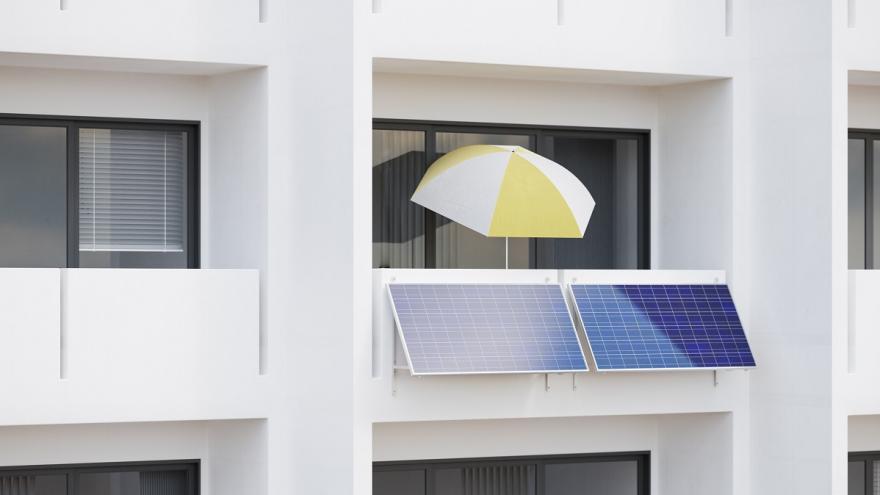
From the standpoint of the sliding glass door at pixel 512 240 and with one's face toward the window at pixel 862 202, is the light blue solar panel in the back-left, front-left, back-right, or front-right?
back-right

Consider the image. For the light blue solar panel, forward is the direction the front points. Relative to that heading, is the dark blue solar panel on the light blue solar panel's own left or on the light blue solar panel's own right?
on the light blue solar panel's own left

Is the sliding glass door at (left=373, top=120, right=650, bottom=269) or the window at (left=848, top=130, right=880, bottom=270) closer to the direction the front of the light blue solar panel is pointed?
the window

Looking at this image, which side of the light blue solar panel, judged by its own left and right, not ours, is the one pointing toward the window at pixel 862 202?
left

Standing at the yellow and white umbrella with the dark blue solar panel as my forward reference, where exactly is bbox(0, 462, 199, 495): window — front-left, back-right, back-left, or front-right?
back-right

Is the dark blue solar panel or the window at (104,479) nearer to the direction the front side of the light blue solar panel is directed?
the dark blue solar panel

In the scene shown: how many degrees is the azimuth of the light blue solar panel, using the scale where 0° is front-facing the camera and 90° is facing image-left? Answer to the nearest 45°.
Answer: approximately 315°

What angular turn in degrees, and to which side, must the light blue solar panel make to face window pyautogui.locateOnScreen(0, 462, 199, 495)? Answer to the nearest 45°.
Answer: approximately 135° to its right
